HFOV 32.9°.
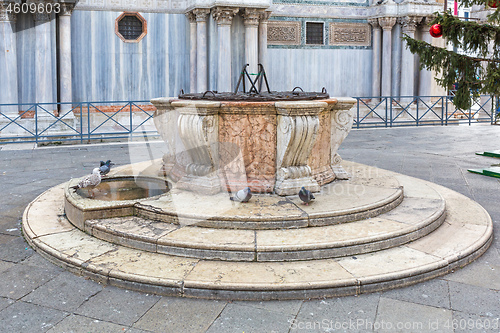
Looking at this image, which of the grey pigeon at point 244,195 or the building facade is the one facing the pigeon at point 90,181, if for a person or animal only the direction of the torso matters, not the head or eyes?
the building facade

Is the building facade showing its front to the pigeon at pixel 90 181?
yes

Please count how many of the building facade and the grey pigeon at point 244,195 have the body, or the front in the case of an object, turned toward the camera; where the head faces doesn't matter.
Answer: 1

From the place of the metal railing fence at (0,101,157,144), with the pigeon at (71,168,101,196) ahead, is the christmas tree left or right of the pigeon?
left

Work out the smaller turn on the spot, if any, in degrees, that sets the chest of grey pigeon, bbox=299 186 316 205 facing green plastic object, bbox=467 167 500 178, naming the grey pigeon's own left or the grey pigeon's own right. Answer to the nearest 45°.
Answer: approximately 180°

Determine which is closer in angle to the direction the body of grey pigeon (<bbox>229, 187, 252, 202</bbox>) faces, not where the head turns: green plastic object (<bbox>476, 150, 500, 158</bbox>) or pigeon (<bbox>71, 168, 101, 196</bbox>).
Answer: the green plastic object

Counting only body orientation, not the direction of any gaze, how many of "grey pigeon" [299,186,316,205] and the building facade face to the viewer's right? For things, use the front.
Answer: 0

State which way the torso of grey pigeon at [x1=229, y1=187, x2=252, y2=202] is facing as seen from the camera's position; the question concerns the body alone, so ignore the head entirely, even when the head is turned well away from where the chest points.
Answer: to the viewer's right

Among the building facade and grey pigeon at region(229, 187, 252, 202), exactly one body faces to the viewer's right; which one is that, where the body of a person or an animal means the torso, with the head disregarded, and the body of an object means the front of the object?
the grey pigeon

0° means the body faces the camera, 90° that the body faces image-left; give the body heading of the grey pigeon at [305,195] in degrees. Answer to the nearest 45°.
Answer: approximately 45°
